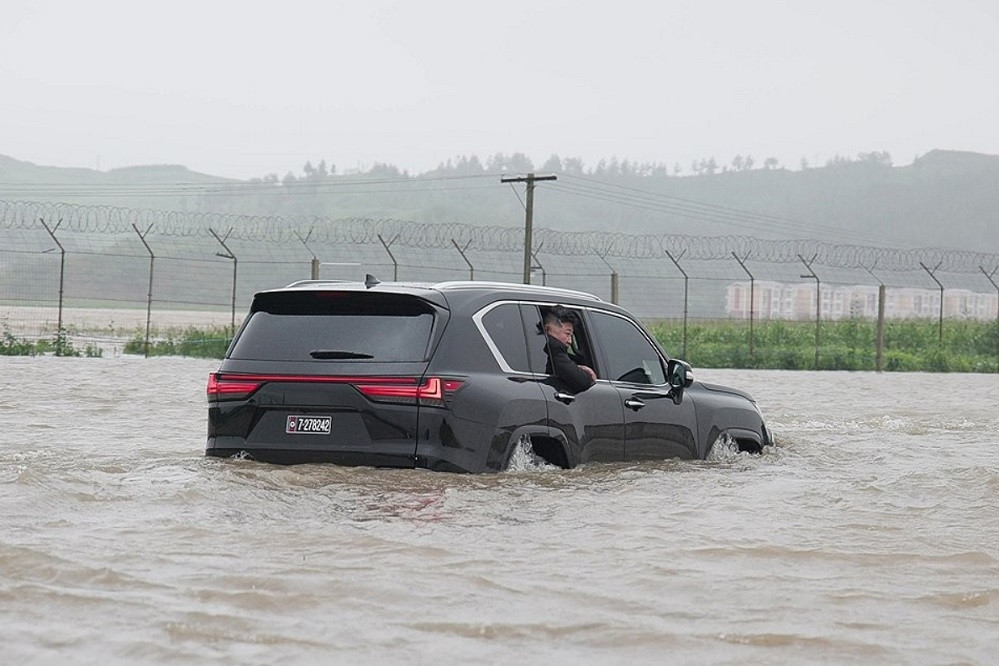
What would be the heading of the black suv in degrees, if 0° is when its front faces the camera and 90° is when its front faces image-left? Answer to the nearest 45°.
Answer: approximately 225°
